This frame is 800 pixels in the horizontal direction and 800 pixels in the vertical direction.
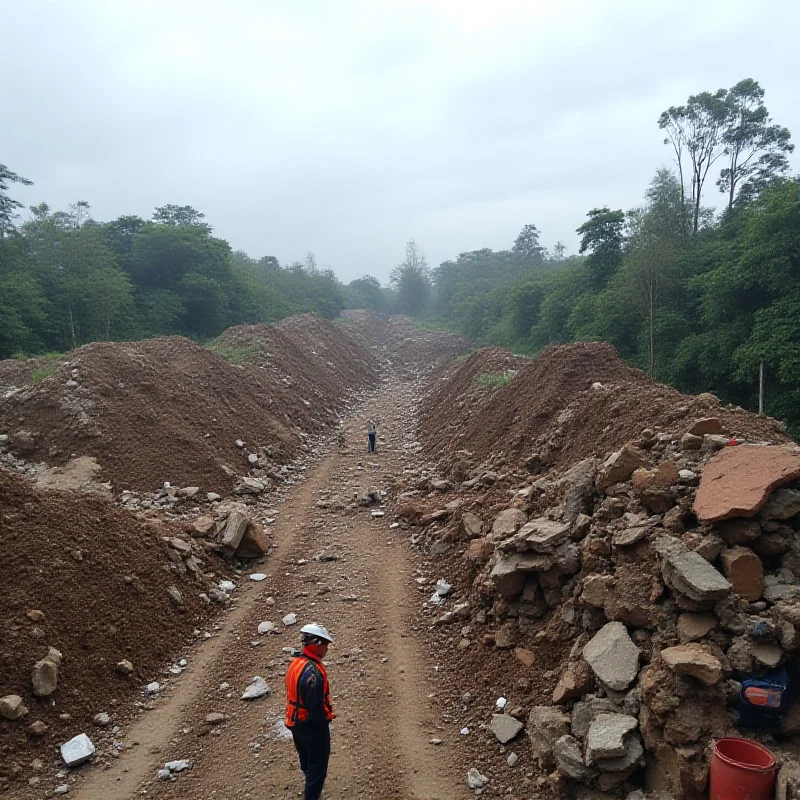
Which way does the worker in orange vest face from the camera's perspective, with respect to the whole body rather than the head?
to the viewer's right

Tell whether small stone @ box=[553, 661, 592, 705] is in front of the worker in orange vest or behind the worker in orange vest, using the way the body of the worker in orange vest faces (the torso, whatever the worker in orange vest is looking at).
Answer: in front

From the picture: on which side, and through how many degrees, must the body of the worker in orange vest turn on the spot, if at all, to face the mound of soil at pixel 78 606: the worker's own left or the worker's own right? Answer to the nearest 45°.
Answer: approximately 135° to the worker's own left

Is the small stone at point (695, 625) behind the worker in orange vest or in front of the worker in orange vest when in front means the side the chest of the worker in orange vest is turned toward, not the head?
in front

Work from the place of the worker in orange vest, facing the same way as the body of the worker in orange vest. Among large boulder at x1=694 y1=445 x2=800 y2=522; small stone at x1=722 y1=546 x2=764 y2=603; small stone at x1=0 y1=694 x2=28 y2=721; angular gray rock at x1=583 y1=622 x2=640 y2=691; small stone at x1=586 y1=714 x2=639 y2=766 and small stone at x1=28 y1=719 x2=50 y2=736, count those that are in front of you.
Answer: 4

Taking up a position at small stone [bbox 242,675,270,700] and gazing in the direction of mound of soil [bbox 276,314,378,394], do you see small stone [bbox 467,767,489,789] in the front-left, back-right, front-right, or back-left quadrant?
back-right

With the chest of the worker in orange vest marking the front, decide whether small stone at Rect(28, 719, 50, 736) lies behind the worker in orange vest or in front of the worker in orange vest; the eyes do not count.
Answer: behind

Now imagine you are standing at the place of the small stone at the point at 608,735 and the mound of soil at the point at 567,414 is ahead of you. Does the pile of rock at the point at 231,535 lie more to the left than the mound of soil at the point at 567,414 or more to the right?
left

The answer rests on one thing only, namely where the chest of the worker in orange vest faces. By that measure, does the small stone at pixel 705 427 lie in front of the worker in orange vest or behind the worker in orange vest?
in front

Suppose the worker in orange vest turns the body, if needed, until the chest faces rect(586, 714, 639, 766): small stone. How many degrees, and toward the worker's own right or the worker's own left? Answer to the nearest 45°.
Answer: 0° — they already face it

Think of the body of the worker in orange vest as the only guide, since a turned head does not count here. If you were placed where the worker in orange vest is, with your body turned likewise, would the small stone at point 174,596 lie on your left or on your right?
on your left

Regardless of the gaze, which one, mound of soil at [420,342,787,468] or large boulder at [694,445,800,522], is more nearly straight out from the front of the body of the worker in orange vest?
the large boulder
